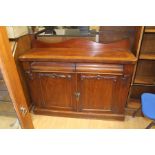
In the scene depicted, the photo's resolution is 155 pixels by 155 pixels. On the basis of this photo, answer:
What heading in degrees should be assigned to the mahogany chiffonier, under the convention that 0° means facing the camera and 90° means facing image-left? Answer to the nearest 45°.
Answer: approximately 0°
